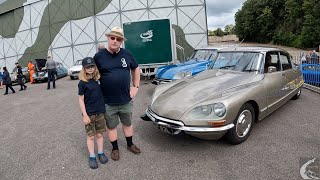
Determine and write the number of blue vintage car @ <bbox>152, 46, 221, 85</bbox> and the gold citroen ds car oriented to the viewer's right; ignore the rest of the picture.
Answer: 0

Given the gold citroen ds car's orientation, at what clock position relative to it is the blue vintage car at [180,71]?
The blue vintage car is roughly at 4 o'clock from the gold citroen ds car.

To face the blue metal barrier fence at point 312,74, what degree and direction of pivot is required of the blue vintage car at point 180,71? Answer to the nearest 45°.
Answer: approximately 180°

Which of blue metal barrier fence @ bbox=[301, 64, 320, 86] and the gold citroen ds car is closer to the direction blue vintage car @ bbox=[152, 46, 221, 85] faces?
the gold citroen ds car

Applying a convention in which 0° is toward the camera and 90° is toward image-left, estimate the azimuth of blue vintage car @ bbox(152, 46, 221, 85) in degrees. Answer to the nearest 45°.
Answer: approximately 45°

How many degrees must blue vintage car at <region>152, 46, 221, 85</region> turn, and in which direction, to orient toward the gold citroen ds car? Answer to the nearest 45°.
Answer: approximately 45° to its left

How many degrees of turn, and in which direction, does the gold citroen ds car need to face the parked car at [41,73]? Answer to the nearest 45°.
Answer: approximately 90° to its right

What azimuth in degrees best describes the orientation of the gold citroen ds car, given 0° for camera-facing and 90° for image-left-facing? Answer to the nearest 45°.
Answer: approximately 45°
